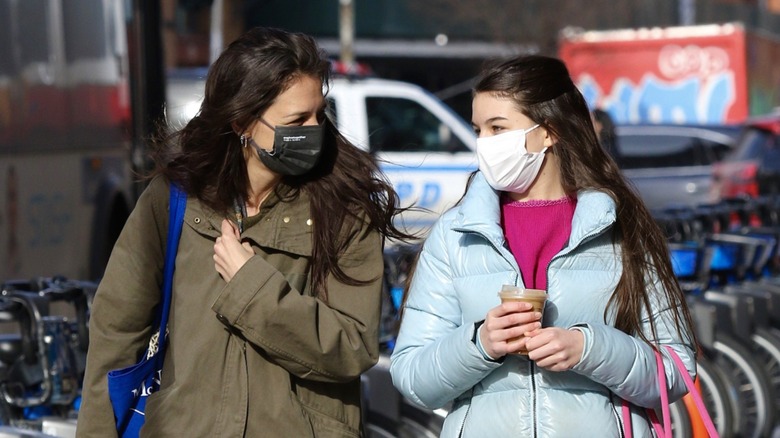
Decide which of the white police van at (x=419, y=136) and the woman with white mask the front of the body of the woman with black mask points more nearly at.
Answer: the woman with white mask

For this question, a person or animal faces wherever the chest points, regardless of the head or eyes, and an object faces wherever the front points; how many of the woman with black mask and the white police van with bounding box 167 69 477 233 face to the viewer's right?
1

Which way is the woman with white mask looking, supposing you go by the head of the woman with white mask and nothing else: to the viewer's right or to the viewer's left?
to the viewer's left

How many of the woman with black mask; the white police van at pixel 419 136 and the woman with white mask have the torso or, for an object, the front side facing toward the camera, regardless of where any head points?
2

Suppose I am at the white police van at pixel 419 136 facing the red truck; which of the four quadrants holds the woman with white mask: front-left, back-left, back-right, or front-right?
back-right

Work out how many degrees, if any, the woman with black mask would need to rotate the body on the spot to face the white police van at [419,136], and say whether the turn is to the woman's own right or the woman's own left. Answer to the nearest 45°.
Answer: approximately 180°

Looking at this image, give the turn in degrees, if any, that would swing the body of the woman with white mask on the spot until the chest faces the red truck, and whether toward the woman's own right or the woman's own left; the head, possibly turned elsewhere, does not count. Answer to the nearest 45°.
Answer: approximately 180°

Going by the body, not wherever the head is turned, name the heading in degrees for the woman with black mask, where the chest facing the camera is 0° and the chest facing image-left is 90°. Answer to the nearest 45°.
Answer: approximately 0°

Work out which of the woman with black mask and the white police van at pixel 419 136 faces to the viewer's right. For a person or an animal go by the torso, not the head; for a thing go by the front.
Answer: the white police van

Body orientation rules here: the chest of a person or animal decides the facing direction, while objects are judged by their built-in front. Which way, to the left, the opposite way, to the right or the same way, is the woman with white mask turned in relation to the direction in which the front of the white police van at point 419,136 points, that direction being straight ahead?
to the right

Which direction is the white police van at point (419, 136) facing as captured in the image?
to the viewer's right

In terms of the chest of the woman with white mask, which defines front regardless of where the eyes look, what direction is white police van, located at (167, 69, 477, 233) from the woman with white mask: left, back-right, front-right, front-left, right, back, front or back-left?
back

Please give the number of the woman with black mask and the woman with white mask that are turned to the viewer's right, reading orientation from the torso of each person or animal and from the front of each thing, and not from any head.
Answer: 0
